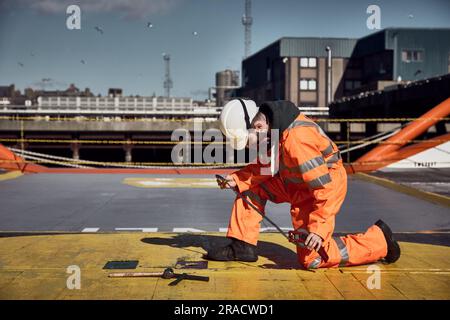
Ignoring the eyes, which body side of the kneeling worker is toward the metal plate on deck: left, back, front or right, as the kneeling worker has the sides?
front

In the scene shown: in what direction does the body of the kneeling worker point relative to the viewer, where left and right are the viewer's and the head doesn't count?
facing to the left of the viewer

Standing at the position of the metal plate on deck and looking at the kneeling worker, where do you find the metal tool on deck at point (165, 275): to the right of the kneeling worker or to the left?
right

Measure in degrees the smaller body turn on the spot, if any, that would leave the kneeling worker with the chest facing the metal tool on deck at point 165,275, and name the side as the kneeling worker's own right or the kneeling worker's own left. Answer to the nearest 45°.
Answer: approximately 45° to the kneeling worker's own left
